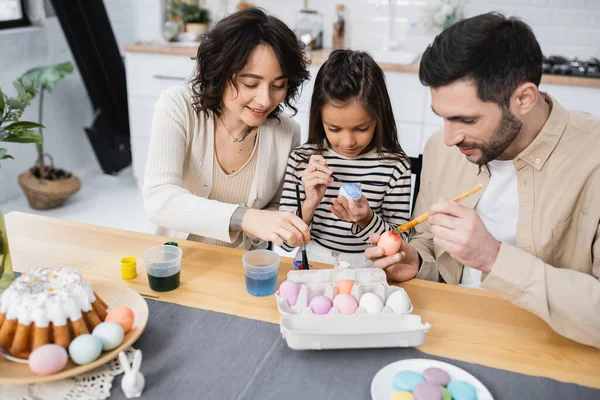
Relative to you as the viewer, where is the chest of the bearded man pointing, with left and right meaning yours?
facing the viewer and to the left of the viewer

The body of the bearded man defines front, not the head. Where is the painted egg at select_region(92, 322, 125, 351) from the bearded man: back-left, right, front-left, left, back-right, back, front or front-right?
front

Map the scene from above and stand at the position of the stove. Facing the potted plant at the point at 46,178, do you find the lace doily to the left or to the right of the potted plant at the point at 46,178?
left

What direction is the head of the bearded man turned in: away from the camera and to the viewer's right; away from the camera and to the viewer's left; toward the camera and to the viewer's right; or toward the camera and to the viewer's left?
toward the camera and to the viewer's left

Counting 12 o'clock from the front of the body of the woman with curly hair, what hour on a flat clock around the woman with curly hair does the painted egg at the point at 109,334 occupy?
The painted egg is roughly at 2 o'clock from the woman with curly hair.

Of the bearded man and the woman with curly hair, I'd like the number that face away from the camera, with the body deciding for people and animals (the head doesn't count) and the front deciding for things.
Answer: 0

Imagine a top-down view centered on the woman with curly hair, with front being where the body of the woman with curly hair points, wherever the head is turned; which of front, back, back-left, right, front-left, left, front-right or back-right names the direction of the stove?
left

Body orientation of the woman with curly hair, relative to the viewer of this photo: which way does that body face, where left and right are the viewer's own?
facing the viewer and to the right of the viewer

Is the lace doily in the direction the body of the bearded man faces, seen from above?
yes

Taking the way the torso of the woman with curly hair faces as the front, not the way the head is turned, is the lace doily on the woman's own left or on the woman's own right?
on the woman's own right

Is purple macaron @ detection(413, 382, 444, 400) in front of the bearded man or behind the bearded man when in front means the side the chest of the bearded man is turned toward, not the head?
in front

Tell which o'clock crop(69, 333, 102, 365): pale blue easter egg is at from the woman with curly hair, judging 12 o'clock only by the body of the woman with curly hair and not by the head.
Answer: The pale blue easter egg is roughly at 2 o'clock from the woman with curly hair.

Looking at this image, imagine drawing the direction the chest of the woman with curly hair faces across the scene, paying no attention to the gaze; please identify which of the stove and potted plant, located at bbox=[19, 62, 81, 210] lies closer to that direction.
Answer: the stove

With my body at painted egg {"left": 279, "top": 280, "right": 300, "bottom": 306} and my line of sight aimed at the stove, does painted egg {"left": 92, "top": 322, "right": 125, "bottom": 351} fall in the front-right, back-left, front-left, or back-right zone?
back-left

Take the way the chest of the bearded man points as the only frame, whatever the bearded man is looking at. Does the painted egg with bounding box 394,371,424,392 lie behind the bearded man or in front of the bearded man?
in front

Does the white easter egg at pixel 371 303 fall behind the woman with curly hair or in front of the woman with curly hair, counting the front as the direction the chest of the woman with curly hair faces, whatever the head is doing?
in front
